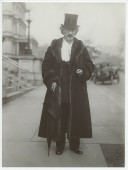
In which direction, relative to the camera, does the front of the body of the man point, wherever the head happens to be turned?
toward the camera

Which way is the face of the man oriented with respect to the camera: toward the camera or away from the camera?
toward the camera

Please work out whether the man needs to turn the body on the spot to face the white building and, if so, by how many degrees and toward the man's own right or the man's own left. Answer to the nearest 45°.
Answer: approximately 135° to the man's own right
